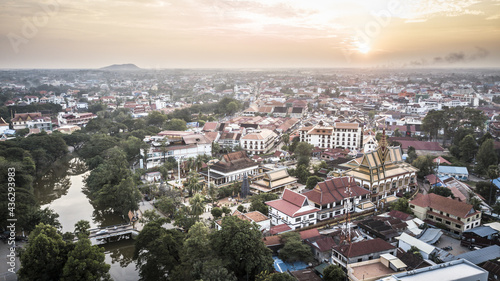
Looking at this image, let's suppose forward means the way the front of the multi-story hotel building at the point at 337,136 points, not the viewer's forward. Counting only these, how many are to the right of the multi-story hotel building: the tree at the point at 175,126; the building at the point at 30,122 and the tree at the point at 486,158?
2

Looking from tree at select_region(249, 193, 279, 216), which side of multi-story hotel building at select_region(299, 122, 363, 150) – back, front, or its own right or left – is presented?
front

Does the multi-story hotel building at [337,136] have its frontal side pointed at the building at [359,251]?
yes

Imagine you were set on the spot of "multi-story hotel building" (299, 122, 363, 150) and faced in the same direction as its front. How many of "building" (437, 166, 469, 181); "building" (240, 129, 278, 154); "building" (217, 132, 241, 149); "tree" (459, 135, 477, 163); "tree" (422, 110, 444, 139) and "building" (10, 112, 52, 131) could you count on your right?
3

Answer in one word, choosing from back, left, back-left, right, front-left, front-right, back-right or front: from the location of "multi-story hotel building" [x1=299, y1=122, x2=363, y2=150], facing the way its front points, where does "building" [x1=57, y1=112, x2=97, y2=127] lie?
right

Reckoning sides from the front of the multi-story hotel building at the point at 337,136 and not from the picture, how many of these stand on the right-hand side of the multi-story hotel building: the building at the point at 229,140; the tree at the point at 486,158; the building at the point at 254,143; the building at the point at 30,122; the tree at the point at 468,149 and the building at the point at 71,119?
4

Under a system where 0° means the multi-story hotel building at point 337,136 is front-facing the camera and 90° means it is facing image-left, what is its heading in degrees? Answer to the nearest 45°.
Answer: approximately 0°

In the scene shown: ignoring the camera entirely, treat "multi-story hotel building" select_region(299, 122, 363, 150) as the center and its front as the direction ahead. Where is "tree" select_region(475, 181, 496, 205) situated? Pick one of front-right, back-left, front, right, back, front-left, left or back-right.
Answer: front-left

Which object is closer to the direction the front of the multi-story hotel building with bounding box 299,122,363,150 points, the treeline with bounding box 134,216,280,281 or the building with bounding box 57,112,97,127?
the treeline

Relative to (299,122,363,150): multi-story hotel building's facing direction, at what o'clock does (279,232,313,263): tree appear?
The tree is roughly at 12 o'clock from the multi-story hotel building.

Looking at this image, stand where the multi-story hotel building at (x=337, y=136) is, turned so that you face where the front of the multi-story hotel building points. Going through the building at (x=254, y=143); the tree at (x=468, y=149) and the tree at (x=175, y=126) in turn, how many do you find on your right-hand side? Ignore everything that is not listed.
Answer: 2

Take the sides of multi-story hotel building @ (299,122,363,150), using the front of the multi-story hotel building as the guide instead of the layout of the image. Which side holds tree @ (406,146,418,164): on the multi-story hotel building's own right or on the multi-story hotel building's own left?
on the multi-story hotel building's own left

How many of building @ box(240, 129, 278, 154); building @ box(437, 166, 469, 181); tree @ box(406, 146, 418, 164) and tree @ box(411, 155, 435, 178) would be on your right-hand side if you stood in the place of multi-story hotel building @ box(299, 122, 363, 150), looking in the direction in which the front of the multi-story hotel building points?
1

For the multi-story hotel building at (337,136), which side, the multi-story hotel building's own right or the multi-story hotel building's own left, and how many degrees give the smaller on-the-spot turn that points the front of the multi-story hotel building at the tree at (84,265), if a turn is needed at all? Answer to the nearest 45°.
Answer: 0° — it already faces it

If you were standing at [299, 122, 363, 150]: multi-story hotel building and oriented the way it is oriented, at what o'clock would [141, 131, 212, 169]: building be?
The building is roughly at 2 o'clock from the multi-story hotel building.

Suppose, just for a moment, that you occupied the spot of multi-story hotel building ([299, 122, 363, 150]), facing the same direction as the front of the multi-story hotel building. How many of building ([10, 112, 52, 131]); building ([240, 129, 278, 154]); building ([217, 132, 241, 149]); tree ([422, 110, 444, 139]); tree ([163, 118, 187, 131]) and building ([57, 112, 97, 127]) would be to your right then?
5

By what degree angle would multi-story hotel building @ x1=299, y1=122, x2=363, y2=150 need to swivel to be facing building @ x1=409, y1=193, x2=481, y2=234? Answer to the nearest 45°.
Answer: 0° — it already faces it

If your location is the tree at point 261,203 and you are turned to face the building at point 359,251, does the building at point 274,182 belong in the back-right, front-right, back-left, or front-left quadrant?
back-left

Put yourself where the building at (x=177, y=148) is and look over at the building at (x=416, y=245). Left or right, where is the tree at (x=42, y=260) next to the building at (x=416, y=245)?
right

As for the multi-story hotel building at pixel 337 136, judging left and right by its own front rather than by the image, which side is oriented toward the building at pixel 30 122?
right

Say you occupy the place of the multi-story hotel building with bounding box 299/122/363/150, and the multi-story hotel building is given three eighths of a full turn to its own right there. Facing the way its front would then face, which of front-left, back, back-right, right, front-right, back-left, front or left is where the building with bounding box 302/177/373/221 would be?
back-left
